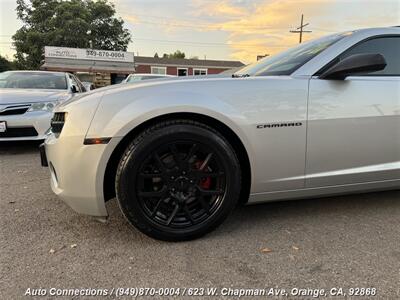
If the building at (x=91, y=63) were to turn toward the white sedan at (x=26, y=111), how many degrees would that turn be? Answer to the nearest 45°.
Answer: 0° — it already faces it

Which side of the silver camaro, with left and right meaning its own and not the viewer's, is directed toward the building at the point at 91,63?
right

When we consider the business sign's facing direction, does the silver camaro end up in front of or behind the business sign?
in front

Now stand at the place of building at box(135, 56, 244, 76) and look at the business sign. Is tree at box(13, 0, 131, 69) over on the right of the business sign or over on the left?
right

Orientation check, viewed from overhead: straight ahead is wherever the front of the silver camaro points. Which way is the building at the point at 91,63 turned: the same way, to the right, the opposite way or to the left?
to the left

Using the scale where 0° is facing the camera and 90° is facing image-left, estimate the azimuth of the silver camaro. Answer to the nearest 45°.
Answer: approximately 90°

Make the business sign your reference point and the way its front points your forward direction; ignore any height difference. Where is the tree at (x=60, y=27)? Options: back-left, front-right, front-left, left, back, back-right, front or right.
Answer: back

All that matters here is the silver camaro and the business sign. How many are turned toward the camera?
1

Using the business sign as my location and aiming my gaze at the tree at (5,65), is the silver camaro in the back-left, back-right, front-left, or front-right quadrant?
back-left

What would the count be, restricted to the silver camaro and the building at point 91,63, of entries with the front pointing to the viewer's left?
1

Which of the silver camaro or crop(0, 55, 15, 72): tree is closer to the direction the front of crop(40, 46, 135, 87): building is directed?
the silver camaro

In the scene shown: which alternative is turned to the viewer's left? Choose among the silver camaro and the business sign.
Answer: the silver camaro

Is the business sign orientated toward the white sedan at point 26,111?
yes

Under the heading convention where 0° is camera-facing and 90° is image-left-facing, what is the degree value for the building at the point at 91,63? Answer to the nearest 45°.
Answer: approximately 0°
